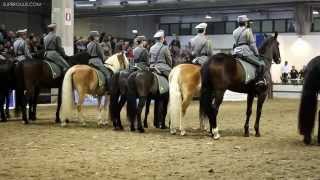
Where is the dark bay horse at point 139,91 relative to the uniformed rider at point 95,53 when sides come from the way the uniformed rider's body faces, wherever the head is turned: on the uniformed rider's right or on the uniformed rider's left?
on the uniformed rider's right

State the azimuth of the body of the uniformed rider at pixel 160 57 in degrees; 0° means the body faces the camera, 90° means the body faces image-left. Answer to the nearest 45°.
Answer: approximately 225°

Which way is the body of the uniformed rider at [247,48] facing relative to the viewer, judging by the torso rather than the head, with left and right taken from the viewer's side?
facing away from the viewer and to the right of the viewer

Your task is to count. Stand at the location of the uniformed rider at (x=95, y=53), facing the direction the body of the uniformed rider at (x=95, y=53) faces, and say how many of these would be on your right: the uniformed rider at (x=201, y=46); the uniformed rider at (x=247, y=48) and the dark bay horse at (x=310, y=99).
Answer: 3

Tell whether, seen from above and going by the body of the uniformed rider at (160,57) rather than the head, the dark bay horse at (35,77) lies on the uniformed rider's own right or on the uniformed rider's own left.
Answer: on the uniformed rider's own left

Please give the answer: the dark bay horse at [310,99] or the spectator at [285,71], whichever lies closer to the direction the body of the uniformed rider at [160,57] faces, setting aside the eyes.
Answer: the spectator

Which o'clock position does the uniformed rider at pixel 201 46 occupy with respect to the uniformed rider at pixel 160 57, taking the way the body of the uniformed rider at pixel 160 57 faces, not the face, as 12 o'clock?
the uniformed rider at pixel 201 46 is roughly at 2 o'clock from the uniformed rider at pixel 160 57.

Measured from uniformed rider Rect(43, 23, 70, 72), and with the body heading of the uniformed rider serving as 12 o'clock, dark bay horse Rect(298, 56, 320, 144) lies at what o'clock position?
The dark bay horse is roughly at 3 o'clock from the uniformed rider.

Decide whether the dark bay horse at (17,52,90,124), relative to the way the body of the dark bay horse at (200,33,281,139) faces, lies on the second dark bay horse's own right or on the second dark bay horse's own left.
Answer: on the second dark bay horse's own left

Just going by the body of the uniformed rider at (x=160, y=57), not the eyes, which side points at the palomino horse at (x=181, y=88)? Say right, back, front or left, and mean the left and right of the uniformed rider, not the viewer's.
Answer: right

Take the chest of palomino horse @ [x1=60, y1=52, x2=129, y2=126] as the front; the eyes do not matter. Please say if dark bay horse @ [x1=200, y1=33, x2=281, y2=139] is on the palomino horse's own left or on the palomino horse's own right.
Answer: on the palomino horse's own right

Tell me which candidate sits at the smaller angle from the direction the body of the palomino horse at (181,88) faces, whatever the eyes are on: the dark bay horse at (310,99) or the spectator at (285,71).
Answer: the spectator

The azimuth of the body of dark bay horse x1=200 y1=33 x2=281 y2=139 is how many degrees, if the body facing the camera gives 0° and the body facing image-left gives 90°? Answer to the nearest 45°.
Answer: approximately 225°

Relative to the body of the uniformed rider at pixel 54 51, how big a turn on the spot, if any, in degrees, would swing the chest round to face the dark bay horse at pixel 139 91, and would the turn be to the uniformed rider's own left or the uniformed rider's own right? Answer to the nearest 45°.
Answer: approximately 90° to the uniformed rider's own right

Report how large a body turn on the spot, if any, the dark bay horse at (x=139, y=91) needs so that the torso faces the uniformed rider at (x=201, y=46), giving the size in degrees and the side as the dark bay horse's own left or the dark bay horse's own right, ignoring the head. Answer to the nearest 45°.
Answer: approximately 45° to the dark bay horse's own right

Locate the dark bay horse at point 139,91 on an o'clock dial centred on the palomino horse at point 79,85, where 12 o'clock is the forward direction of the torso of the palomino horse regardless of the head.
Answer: The dark bay horse is roughly at 3 o'clock from the palomino horse.

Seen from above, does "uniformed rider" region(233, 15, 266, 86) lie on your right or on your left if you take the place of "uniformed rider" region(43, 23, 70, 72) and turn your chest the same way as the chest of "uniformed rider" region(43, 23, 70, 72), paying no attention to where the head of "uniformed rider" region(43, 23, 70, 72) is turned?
on your right

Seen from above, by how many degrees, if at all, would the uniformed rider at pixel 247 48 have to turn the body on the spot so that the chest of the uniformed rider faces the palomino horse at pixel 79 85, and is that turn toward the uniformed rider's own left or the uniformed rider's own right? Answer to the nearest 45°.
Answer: approximately 135° to the uniformed rider's own left
